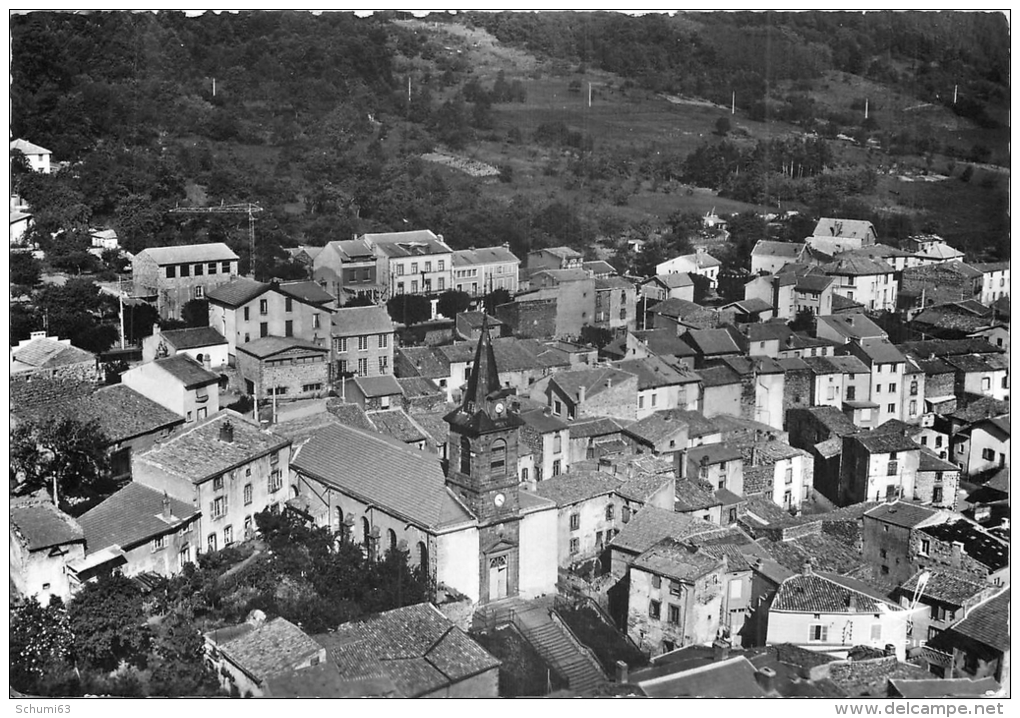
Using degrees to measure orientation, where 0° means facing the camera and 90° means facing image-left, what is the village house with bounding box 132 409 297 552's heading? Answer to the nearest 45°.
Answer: approximately 315°

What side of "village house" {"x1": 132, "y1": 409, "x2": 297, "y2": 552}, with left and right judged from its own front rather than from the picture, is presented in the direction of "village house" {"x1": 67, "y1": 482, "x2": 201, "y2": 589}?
right

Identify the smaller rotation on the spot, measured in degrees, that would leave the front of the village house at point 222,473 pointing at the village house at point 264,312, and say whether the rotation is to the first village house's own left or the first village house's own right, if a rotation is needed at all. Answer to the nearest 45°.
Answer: approximately 135° to the first village house's own left

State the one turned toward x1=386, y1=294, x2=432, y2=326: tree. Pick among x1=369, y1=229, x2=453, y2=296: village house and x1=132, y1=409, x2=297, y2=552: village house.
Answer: x1=369, y1=229, x2=453, y2=296: village house

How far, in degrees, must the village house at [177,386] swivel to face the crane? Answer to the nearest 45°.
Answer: approximately 135° to its left

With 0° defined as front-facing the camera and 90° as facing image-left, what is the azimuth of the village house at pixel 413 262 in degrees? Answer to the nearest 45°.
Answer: approximately 0°

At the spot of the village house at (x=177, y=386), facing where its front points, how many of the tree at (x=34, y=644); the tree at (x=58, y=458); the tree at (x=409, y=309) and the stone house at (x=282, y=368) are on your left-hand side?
2

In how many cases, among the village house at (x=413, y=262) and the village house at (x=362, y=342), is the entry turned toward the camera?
2

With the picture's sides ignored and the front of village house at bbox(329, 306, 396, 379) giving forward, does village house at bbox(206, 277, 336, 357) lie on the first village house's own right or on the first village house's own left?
on the first village house's own right

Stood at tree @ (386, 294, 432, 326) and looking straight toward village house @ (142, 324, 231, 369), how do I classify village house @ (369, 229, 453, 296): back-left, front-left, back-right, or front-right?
back-right
